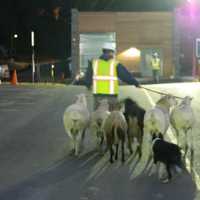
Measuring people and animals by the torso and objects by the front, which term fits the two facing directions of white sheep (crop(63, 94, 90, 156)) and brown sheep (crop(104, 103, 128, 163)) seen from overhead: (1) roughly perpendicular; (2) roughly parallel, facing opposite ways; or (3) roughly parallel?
roughly parallel
